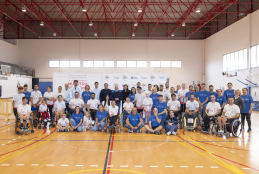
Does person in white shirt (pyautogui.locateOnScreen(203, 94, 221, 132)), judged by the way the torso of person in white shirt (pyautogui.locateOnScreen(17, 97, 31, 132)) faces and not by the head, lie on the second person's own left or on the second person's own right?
on the second person's own left

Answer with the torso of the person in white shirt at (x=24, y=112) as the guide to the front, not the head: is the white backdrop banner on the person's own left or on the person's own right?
on the person's own left

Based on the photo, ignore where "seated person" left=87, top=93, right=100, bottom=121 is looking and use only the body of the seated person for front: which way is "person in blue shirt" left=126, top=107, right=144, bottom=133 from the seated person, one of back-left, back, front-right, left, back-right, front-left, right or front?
front-left

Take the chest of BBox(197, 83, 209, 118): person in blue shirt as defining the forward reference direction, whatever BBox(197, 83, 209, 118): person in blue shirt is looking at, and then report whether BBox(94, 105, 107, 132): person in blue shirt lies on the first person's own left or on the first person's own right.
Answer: on the first person's own right

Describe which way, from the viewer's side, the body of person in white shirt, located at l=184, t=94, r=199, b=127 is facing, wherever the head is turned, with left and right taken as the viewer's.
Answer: facing the viewer

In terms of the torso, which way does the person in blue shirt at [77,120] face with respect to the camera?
toward the camera

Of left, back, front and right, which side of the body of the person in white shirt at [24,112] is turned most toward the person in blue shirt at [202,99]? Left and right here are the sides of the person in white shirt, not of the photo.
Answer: left

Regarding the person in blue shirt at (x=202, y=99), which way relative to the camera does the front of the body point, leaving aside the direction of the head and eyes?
toward the camera

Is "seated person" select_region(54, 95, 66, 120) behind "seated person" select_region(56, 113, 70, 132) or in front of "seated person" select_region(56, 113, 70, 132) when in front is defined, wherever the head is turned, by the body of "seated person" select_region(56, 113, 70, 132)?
behind

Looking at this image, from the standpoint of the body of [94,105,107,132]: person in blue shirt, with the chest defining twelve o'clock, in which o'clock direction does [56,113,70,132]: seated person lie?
The seated person is roughly at 3 o'clock from the person in blue shirt.

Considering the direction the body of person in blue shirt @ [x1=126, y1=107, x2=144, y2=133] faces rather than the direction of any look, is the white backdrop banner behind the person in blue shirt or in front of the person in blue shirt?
behind

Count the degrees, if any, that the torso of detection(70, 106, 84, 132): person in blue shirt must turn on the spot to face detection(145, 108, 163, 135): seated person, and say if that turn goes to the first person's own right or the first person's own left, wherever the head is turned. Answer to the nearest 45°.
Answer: approximately 90° to the first person's own left

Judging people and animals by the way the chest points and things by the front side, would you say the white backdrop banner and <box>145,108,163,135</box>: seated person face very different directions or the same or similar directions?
same or similar directions

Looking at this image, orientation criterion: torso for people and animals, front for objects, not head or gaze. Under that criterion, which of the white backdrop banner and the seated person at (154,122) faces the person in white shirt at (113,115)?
the white backdrop banner
